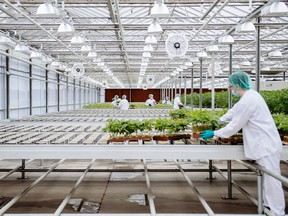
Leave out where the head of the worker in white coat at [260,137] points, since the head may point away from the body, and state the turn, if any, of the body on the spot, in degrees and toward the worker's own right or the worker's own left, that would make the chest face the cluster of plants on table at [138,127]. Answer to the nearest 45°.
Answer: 0° — they already face it

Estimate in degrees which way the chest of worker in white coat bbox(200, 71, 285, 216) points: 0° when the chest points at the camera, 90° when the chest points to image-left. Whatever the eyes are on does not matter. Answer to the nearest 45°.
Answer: approximately 90°

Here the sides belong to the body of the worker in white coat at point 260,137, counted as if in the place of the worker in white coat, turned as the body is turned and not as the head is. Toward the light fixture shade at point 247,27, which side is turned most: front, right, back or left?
right

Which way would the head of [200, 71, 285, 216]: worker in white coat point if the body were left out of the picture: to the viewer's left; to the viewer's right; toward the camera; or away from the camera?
to the viewer's left
